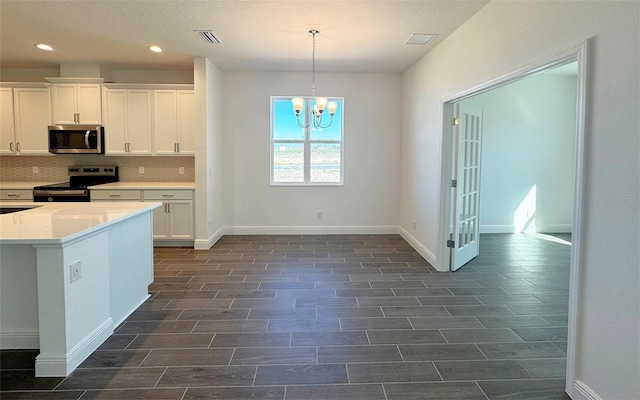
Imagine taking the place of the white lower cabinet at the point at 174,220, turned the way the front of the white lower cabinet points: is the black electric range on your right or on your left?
on your right

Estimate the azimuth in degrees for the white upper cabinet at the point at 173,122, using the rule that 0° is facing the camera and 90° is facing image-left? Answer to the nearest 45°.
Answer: approximately 0°

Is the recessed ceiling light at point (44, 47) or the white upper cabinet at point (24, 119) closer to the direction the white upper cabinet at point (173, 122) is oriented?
the recessed ceiling light

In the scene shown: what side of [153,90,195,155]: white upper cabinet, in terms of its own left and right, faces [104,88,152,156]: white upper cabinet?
right

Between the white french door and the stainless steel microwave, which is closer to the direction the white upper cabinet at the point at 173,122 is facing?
the white french door

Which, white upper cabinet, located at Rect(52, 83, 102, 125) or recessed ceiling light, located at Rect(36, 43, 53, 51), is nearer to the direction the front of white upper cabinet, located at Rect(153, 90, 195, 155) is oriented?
the recessed ceiling light

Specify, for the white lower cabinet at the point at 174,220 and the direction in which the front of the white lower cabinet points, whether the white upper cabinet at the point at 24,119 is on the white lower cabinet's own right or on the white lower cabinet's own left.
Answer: on the white lower cabinet's own right

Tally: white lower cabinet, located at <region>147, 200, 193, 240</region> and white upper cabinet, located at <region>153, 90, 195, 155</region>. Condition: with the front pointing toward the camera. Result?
2

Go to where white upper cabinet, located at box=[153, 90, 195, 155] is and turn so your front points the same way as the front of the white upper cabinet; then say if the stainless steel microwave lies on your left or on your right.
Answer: on your right
